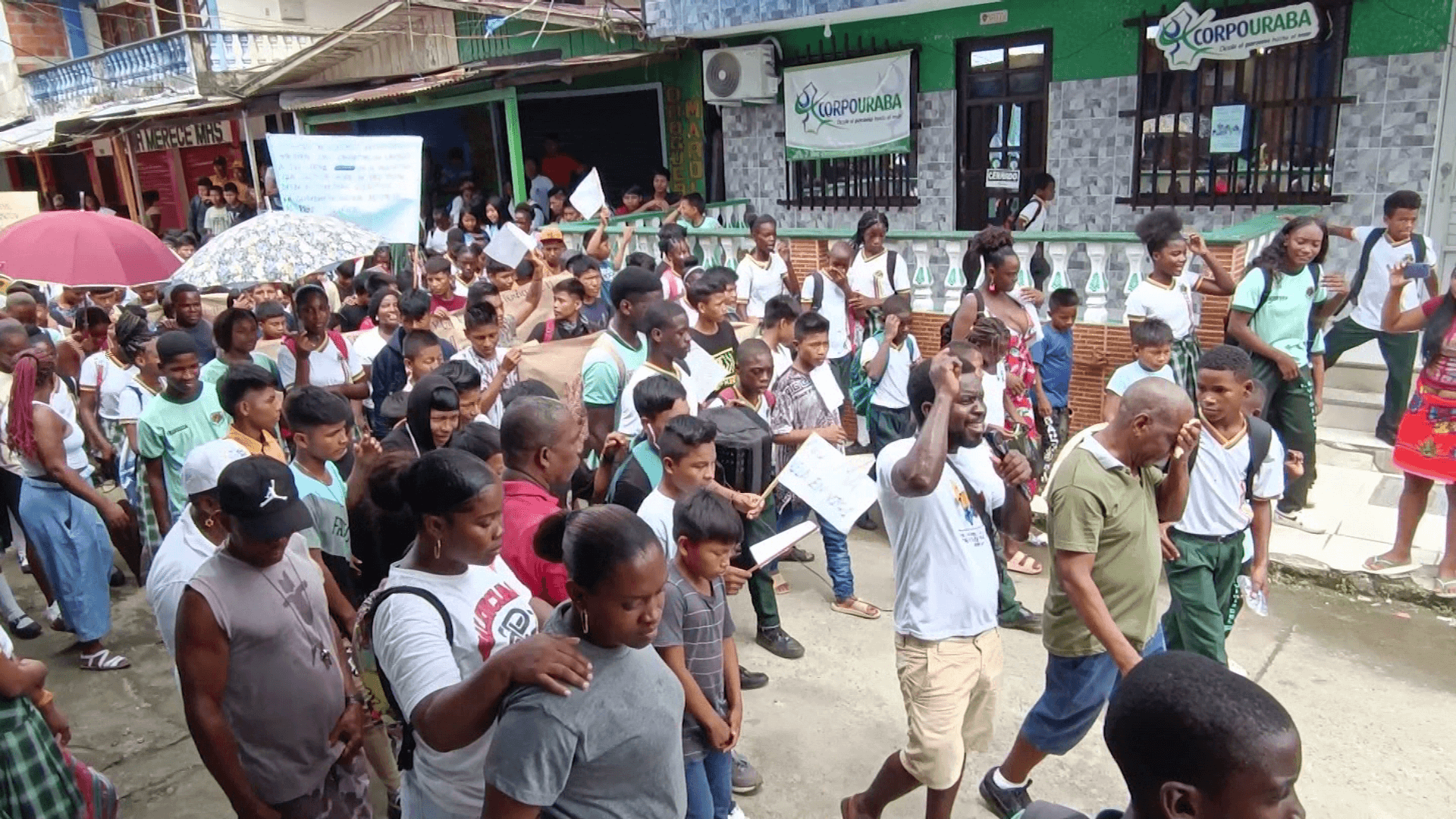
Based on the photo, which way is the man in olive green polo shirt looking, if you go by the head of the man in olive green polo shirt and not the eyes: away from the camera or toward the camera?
toward the camera

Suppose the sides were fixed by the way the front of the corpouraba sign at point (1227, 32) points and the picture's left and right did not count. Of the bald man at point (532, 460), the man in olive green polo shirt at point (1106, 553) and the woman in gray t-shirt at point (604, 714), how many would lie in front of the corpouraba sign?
3

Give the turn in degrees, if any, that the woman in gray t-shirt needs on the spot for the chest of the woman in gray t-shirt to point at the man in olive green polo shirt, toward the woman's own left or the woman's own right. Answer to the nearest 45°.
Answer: approximately 90° to the woman's own left

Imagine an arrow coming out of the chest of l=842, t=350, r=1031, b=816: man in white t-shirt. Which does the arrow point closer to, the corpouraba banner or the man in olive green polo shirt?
the man in olive green polo shirt

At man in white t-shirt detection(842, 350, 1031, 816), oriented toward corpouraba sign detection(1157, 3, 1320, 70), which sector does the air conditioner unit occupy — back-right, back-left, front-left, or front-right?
front-left

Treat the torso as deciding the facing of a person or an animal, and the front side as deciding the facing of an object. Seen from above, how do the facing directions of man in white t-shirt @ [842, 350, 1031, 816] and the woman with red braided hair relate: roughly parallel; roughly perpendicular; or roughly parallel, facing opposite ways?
roughly perpendicular

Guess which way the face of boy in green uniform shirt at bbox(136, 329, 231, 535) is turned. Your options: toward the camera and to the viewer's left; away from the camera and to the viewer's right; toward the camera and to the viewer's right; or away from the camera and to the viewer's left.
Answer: toward the camera and to the viewer's right

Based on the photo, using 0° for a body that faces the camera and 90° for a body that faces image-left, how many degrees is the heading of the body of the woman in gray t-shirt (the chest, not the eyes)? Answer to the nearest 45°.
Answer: approximately 315°

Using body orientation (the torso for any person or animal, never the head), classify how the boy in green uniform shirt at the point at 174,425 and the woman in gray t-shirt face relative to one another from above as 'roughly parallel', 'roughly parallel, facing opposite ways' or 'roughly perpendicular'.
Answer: roughly parallel

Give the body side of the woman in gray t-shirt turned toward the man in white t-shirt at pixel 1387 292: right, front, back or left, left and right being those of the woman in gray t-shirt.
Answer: left

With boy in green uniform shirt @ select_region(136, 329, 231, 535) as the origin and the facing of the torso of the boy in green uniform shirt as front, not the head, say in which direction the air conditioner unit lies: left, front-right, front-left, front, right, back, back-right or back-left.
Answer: left

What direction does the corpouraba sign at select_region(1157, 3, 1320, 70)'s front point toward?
toward the camera

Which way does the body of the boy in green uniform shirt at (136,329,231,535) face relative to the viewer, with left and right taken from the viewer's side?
facing the viewer and to the right of the viewer
